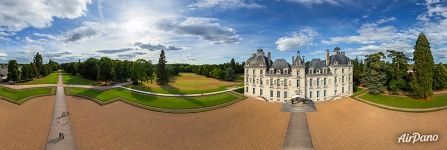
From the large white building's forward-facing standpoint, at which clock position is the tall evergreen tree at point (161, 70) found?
The tall evergreen tree is roughly at 2 o'clock from the large white building.

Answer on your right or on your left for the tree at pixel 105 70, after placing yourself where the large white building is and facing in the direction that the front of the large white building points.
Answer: on your right

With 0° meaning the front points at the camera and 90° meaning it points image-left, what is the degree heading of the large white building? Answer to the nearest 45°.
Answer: approximately 0°

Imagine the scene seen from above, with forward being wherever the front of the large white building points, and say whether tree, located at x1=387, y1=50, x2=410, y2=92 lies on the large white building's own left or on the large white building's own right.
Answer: on the large white building's own left

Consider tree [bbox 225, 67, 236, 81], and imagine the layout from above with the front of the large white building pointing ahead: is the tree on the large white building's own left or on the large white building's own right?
on the large white building's own right

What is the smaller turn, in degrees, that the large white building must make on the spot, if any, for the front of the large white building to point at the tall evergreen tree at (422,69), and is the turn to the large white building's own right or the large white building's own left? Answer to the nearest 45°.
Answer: approximately 90° to the large white building's own left
